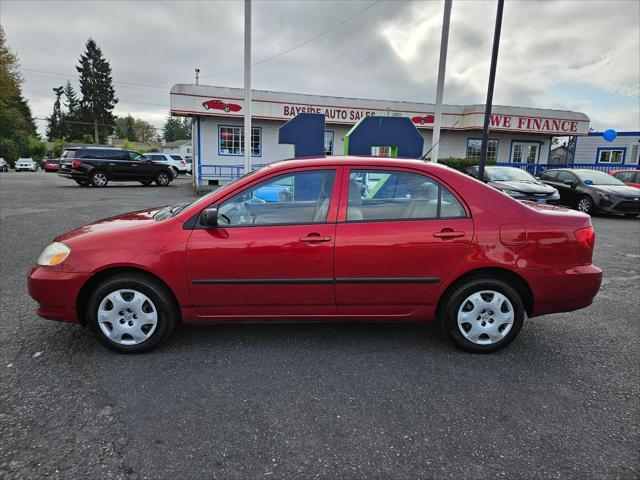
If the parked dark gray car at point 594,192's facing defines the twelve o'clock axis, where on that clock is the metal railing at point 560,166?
The metal railing is roughly at 7 o'clock from the parked dark gray car.

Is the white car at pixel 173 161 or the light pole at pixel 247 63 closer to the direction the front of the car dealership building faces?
the light pole

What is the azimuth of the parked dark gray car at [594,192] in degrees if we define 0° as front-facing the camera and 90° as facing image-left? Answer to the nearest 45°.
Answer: approximately 315°

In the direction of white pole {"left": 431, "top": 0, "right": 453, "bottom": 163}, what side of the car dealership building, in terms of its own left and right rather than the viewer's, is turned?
front

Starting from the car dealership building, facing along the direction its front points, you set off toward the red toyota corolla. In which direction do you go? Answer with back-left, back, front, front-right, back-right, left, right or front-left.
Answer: front-right

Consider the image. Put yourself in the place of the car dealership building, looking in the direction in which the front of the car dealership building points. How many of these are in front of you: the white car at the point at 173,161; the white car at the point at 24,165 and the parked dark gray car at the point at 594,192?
1

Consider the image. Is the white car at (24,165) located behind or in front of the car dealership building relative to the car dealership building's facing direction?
behind

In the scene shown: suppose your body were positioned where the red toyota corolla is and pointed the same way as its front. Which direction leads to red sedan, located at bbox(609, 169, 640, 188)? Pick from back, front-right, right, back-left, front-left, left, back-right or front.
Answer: back-right

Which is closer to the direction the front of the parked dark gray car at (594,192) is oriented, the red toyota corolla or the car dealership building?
the red toyota corolla

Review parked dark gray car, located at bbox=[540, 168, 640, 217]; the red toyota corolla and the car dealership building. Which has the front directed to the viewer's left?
the red toyota corolla

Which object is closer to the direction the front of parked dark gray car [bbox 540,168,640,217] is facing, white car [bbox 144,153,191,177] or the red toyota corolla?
the red toyota corolla

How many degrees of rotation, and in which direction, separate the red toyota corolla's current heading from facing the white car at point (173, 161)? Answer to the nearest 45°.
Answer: approximately 90° to its right

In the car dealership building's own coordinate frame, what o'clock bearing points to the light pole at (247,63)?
The light pole is roughly at 2 o'clock from the car dealership building.

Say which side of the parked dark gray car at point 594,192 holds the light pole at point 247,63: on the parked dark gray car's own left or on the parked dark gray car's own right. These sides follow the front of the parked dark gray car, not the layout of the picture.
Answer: on the parked dark gray car's own right

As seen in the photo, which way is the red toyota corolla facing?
to the viewer's left

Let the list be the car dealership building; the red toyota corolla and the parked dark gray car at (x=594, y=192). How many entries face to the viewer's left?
1
